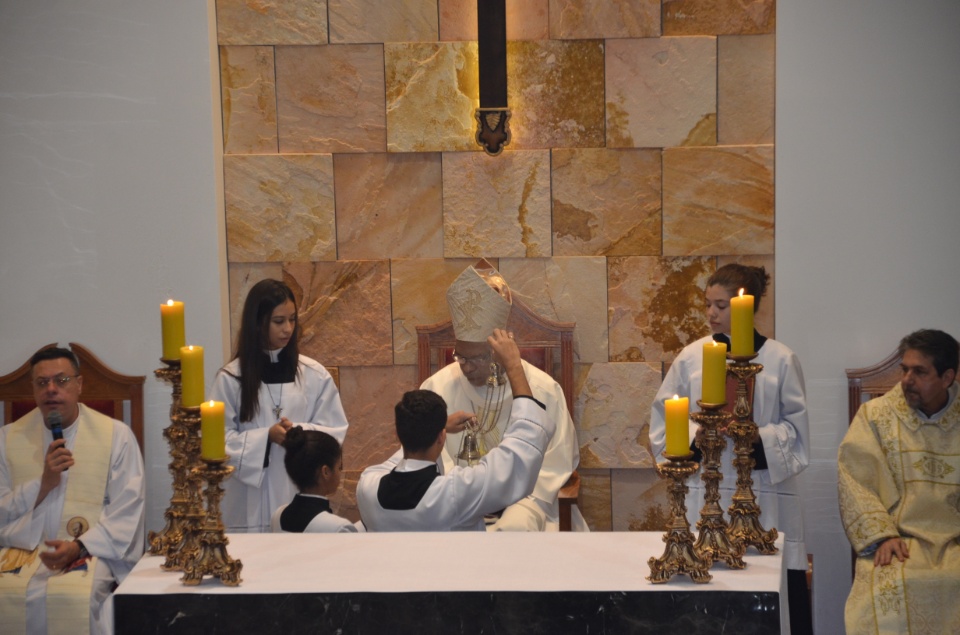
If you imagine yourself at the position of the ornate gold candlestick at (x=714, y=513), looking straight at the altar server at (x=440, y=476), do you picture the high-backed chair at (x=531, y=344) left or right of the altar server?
right

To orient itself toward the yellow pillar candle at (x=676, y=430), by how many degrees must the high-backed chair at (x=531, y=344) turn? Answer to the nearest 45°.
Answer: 0° — it already faces it

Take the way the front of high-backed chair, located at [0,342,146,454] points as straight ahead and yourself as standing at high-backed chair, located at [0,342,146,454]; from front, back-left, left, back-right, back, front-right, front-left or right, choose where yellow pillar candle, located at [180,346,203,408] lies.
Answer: front

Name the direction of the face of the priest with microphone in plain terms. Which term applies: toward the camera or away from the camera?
toward the camera

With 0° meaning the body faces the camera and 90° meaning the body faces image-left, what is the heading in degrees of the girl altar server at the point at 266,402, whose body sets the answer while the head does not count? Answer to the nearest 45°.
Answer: approximately 315°

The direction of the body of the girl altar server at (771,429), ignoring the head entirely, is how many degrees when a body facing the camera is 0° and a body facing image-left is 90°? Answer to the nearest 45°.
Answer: approximately 45°

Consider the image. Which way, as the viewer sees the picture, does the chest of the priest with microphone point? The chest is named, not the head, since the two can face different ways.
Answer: toward the camera

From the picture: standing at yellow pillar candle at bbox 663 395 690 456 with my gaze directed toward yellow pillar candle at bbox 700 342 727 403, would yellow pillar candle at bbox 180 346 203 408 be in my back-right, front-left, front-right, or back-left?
back-left

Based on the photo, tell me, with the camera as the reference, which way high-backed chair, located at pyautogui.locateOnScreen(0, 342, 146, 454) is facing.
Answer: facing the viewer

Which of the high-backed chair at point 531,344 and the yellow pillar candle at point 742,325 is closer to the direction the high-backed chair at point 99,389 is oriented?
the yellow pillar candle

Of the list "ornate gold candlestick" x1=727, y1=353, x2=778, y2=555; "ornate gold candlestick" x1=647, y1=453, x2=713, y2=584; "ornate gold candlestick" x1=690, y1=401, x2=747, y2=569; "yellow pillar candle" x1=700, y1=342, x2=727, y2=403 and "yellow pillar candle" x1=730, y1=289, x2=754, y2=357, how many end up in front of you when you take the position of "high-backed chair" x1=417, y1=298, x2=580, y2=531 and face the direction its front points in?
5

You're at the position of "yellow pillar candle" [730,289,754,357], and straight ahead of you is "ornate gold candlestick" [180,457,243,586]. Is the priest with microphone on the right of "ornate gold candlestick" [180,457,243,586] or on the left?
right

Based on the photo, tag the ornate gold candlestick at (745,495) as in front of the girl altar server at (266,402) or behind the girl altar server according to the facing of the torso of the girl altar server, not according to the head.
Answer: in front
